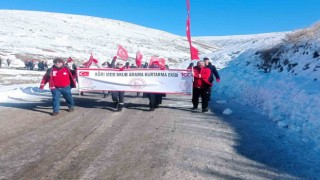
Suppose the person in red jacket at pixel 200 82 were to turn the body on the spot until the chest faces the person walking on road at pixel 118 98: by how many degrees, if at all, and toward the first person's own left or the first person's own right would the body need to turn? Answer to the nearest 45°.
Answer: approximately 90° to the first person's own right

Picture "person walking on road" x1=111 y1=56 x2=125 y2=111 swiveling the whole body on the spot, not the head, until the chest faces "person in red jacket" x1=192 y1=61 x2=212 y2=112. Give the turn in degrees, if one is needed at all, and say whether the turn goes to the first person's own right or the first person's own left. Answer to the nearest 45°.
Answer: approximately 90° to the first person's own left

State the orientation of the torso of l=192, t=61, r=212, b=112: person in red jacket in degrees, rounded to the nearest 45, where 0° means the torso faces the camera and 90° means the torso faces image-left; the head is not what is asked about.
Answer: approximately 0°
